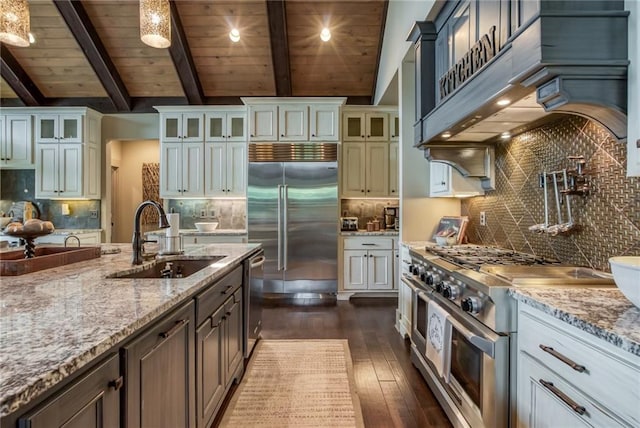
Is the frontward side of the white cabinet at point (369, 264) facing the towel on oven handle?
yes

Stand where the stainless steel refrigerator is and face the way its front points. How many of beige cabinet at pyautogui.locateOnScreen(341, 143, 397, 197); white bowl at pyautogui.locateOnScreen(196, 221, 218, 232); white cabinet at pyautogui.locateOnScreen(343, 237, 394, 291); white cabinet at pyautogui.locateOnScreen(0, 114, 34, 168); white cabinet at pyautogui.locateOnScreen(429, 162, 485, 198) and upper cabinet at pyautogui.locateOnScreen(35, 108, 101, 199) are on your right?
3

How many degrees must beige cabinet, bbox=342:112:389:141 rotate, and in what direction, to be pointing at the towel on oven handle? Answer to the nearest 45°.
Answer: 0° — it already faces it

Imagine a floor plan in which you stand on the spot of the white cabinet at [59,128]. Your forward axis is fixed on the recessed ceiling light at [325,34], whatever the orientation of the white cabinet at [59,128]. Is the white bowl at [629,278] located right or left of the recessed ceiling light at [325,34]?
right

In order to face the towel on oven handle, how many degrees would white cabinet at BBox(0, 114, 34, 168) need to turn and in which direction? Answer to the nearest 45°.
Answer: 0° — it already faces it

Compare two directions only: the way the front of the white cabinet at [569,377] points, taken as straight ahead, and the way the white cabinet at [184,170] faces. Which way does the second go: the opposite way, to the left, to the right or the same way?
to the left

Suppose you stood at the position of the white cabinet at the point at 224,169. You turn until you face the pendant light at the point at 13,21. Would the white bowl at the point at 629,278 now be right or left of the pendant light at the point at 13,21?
left

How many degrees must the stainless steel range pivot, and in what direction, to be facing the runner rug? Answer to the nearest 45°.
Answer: approximately 45° to its right

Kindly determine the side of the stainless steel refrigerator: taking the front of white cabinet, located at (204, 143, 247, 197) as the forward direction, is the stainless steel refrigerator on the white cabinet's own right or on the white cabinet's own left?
on the white cabinet's own left

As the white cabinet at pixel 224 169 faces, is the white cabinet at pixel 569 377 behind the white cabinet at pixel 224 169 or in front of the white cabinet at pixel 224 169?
in front

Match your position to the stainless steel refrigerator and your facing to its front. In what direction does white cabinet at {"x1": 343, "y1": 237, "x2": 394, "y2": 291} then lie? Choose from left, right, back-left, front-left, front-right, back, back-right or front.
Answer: left
